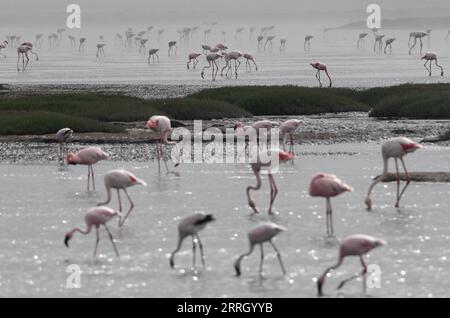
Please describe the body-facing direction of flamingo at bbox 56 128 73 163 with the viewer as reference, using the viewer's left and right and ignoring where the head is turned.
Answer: facing to the left of the viewer
